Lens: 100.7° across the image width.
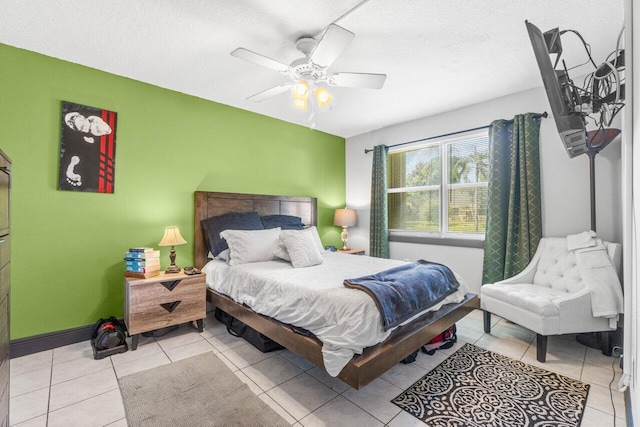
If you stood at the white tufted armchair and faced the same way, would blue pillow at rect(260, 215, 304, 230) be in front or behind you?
in front

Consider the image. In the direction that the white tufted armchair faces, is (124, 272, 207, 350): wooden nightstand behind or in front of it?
in front

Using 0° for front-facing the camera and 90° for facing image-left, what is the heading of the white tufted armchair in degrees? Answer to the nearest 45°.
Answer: approximately 45°

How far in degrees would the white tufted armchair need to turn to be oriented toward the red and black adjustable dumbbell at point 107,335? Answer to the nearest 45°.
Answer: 0° — it already faces it
